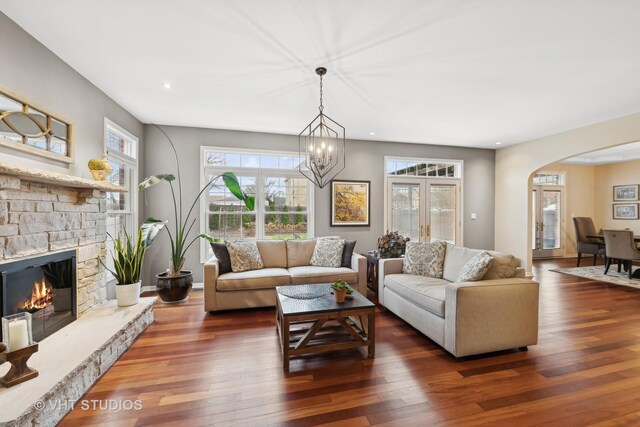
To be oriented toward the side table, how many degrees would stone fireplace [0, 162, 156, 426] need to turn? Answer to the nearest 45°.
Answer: approximately 45° to its left

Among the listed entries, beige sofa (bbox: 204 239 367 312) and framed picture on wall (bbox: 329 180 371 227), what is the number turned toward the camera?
2

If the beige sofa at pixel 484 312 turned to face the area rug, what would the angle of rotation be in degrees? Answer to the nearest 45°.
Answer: approximately 180°

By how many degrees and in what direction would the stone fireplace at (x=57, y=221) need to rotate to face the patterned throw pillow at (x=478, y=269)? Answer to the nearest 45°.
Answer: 0° — it already faces it

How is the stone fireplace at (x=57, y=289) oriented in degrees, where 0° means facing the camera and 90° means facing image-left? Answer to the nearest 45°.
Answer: approximately 315°

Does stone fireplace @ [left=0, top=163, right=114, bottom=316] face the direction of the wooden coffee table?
yes

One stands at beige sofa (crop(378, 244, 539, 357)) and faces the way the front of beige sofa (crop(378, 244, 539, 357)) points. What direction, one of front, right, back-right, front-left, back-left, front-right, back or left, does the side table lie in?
right

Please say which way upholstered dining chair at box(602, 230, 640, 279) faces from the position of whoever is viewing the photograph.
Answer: facing away from the viewer and to the right of the viewer

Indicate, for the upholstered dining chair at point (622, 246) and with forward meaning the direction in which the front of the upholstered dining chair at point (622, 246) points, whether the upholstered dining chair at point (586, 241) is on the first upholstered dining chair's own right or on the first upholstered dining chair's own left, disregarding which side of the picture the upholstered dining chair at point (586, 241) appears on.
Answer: on the first upholstered dining chair's own left

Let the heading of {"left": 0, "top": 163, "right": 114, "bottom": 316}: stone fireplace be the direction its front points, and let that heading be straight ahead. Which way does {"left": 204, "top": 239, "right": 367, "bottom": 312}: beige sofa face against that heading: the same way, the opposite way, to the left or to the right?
to the right

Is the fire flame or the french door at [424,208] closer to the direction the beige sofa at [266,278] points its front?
the fire flame

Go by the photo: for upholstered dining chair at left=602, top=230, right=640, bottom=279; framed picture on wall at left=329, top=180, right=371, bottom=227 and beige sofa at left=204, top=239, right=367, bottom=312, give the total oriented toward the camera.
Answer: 2

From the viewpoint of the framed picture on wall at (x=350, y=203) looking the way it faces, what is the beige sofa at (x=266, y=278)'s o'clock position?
The beige sofa is roughly at 1 o'clock from the framed picture on wall.

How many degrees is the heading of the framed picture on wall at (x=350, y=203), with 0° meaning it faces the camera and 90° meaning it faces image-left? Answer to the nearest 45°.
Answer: approximately 0°
